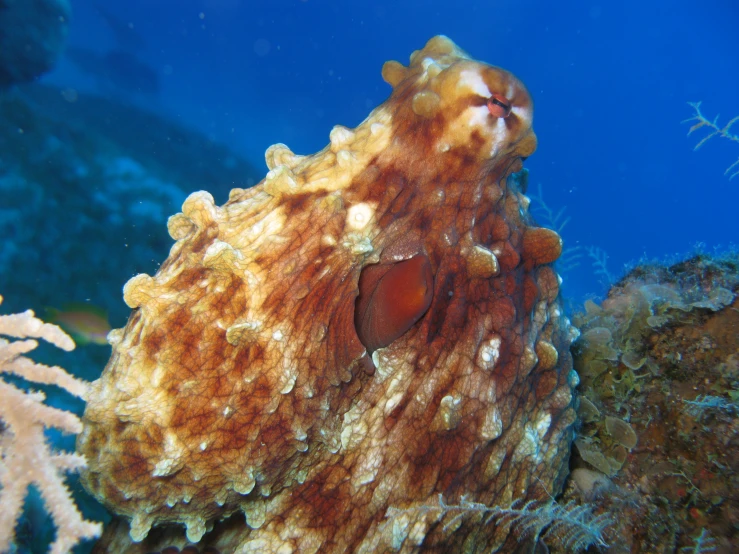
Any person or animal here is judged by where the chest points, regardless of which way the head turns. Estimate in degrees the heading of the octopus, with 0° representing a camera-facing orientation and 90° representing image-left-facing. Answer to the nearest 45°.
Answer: approximately 270°
